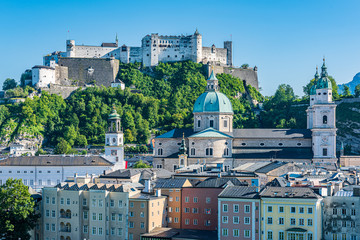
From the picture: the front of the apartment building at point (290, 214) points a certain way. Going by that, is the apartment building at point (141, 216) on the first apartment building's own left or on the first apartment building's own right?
on the first apartment building's own right

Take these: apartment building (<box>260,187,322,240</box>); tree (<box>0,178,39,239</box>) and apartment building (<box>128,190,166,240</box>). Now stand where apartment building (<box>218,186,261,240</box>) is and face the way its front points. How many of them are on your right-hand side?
2

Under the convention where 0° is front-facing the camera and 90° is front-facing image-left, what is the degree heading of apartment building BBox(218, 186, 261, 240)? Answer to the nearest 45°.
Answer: approximately 0°

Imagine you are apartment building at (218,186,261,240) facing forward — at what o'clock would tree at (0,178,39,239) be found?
The tree is roughly at 3 o'clock from the apartment building.

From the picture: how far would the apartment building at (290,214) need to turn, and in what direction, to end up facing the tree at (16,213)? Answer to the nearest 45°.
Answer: approximately 90° to its right

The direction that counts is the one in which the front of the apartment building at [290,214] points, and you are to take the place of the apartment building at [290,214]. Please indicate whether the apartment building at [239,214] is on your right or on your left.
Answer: on your right

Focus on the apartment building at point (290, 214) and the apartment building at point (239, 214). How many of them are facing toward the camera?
2
